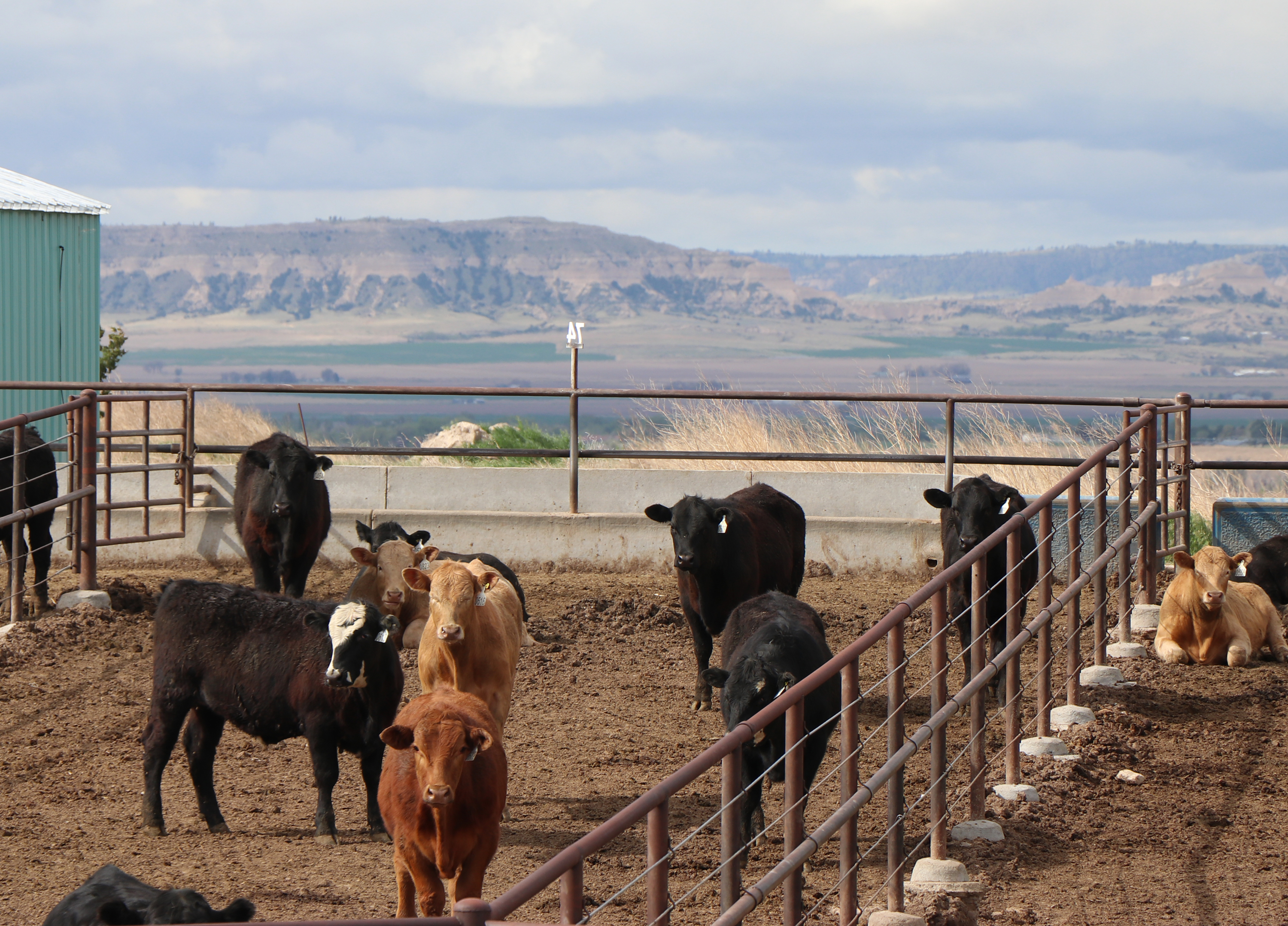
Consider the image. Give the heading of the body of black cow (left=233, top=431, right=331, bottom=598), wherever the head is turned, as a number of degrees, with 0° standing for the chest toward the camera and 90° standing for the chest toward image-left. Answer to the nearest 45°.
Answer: approximately 0°

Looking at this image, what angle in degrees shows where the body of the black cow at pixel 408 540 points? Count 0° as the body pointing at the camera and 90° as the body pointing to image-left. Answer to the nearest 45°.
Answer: approximately 45°

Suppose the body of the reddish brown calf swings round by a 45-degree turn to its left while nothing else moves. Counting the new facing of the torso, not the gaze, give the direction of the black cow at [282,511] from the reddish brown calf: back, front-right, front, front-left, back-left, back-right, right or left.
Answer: back-left

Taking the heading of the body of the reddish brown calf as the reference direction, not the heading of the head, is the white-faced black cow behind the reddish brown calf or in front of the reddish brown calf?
behind

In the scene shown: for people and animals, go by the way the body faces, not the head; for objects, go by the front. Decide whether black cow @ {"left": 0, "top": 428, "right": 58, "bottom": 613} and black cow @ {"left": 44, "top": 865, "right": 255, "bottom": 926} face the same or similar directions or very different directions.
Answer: very different directions

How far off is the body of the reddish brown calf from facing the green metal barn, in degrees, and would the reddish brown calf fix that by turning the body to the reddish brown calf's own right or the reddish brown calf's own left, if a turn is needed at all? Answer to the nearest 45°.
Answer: approximately 180°
